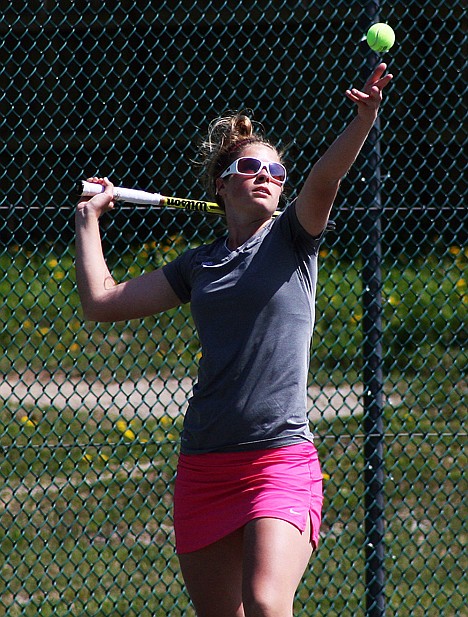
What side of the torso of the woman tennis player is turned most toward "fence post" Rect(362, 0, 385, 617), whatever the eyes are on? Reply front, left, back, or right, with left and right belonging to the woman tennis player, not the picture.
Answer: back

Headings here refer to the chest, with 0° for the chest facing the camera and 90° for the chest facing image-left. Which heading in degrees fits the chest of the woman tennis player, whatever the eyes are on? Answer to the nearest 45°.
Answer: approximately 0°

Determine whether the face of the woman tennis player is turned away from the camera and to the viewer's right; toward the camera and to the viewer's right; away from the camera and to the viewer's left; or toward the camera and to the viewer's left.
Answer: toward the camera and to the viewer's right
